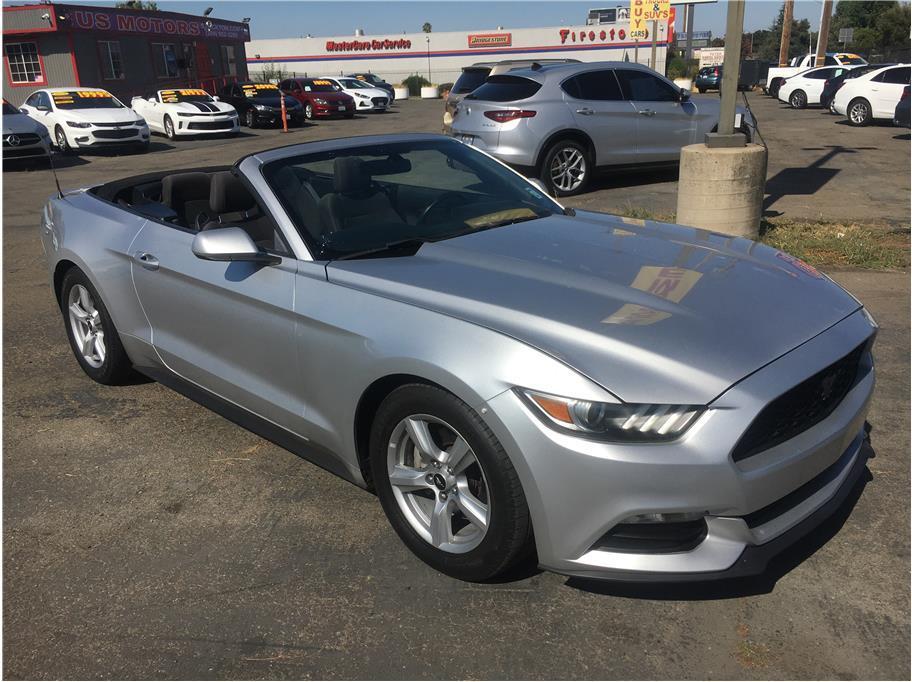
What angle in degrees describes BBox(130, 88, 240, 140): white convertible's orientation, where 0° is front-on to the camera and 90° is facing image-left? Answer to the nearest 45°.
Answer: approximately 315°

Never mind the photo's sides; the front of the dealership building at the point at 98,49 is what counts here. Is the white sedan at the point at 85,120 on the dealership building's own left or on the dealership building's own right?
on the dealership building's own right

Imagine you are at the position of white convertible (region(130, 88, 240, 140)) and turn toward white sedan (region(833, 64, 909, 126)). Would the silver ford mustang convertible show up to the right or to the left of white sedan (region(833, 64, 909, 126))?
right

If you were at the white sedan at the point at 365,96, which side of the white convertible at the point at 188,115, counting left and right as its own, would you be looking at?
left

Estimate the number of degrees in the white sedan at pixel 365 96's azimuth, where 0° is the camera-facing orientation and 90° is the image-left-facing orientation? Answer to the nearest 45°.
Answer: approximately 315°

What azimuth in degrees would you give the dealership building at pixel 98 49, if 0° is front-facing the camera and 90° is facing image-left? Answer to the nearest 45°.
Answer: approximately 315°

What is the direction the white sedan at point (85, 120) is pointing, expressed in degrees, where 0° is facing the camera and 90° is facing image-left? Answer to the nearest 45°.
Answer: approximately 315°

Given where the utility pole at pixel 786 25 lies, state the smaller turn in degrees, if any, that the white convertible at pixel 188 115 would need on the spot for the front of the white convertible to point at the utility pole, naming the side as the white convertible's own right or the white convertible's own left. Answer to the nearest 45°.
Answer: approximately 45° to the white convertible's own left
